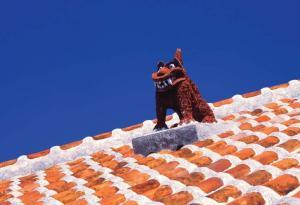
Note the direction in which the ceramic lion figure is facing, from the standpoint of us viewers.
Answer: facing the viewer and to the left of the viewer
